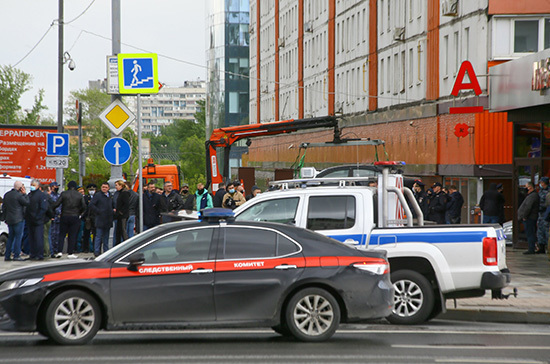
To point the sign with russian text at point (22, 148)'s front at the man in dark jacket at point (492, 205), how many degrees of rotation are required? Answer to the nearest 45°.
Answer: approximately 45° to its left

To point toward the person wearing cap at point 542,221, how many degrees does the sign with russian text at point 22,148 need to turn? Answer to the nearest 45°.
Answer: approximately 45° to its left

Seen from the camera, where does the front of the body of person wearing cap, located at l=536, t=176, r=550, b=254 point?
to the viewer's left

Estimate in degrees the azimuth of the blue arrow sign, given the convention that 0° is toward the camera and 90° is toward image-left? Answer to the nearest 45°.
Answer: approximately 0°

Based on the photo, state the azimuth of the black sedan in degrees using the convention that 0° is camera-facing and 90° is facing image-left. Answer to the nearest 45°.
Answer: approximately 90°

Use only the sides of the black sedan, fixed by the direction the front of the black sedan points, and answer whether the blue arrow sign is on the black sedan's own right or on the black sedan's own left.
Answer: on the black sedan's own right

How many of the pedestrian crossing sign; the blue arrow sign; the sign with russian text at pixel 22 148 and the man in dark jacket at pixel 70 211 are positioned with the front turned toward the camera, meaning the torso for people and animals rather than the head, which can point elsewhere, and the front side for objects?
3
